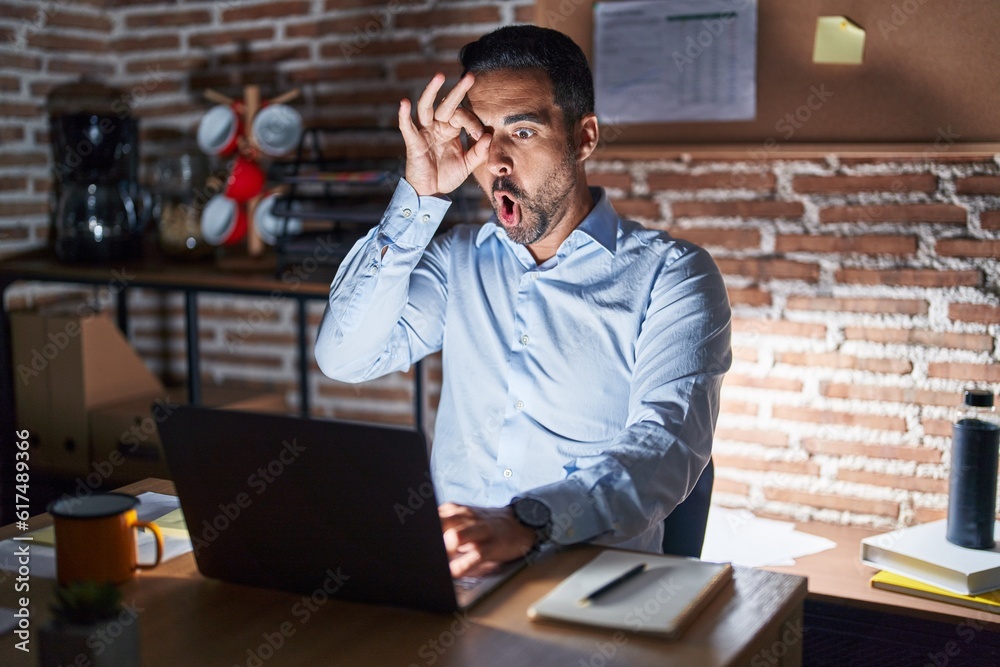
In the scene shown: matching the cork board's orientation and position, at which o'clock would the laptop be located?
The laptop is roughly at 1 o'clock from the cork board.

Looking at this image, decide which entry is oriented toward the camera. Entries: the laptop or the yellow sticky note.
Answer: the yellow sticky note

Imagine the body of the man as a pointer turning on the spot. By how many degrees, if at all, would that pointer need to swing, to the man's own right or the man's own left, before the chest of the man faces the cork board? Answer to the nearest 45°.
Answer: approximately 180°

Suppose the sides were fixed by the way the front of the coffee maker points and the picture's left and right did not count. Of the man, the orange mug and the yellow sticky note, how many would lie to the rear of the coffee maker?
0

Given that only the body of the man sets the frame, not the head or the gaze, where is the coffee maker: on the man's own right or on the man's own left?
on the man's own right

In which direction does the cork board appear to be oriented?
toward the camera

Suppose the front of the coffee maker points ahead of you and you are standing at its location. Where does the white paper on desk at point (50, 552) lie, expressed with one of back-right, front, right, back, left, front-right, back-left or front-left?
front

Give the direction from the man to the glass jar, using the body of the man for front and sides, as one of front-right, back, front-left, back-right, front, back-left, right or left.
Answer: right

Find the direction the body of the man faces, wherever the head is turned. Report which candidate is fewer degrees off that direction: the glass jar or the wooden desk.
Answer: the wooden desk

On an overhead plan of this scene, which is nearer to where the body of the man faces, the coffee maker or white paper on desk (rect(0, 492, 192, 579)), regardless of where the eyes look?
the white paper on desk

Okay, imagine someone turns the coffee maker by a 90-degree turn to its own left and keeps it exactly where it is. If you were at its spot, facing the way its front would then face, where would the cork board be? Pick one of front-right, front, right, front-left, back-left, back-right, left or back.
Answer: front-right

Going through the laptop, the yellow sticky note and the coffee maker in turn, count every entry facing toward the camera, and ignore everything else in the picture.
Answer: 2

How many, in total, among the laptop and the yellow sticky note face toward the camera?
1

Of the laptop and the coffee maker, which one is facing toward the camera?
the coffee maker

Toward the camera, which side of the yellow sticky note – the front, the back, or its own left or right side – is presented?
front

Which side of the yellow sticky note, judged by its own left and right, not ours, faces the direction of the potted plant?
front

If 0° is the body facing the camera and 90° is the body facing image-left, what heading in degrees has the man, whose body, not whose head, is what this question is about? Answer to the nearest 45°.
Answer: approximately 45°

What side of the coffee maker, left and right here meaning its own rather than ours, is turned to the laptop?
front

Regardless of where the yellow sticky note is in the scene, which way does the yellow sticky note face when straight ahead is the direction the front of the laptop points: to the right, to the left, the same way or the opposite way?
the opposite way

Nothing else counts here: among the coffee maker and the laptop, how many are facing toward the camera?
1
